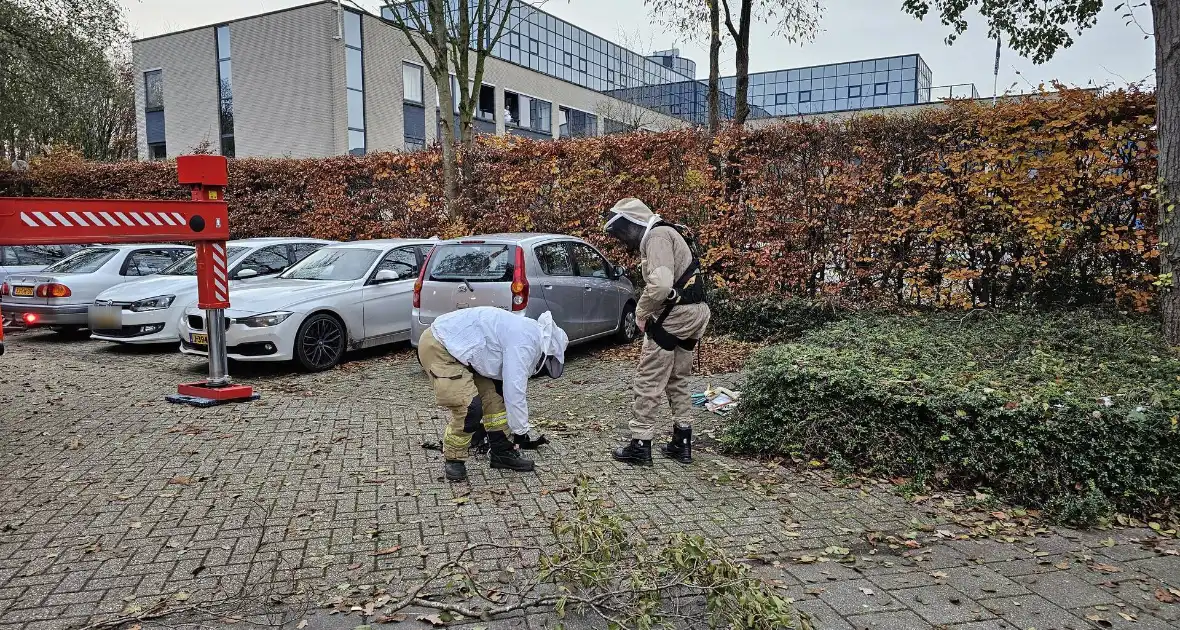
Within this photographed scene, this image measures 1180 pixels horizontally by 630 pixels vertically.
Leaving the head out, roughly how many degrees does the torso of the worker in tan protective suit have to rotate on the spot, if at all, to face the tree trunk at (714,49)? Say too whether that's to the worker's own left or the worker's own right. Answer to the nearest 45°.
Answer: approximately 90° to the worker's own right

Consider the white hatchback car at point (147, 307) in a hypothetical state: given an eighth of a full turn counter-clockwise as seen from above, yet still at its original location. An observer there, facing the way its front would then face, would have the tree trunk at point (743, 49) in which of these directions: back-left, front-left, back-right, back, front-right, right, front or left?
left

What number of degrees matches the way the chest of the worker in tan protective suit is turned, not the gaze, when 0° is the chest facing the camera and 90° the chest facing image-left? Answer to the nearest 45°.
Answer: approximately 90°

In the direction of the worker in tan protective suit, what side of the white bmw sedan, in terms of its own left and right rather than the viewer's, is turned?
left

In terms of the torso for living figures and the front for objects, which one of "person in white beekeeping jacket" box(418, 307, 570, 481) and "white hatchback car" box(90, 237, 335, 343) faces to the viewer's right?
the person in white beekeeping jacket

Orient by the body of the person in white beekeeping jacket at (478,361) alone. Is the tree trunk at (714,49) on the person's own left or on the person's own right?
on the person's own left

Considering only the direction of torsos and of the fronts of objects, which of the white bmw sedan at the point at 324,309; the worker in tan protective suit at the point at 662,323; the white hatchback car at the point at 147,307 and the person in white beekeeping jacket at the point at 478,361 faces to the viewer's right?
the person in white beekeeping jacket

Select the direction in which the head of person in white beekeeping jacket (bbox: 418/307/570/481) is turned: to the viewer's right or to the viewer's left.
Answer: to the viewer's right

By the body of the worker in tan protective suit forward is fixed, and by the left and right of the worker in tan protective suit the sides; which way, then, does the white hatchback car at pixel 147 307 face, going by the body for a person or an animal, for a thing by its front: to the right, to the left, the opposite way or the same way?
to the left

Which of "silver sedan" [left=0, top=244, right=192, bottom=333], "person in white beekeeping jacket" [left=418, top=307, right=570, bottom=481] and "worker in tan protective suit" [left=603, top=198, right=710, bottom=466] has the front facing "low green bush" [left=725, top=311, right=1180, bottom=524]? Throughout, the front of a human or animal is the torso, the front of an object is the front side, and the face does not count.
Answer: the person in white beekeeping jacket

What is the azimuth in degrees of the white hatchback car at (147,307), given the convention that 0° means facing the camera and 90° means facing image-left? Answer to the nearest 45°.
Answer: approximately 45°

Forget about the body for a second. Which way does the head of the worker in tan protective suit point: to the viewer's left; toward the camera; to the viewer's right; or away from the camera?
to the viewer's left

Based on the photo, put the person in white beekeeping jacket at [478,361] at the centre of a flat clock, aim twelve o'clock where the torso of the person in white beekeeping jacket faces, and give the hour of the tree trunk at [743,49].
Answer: The tree trunk is roughly at 10 o'clock from the person in white beekeeping jacket.

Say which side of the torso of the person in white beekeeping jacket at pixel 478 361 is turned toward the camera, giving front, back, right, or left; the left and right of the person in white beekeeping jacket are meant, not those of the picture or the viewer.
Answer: right

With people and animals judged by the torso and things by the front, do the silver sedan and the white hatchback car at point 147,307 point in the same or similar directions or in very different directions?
very different directions
